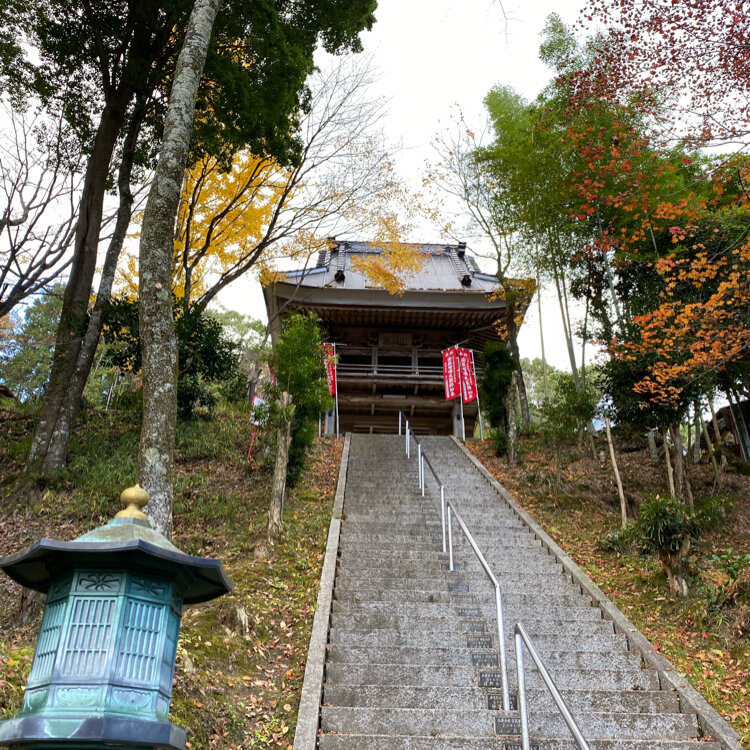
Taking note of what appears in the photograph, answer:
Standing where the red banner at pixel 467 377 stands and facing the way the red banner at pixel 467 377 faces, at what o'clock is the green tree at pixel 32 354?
The green tree is roughly at 3 o'clock from the red banner.

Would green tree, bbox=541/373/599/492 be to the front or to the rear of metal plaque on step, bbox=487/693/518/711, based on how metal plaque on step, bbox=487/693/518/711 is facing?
to the rear

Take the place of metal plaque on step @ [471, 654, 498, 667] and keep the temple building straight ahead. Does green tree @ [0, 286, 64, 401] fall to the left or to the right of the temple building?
left

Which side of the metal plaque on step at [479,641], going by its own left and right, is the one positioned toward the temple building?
back

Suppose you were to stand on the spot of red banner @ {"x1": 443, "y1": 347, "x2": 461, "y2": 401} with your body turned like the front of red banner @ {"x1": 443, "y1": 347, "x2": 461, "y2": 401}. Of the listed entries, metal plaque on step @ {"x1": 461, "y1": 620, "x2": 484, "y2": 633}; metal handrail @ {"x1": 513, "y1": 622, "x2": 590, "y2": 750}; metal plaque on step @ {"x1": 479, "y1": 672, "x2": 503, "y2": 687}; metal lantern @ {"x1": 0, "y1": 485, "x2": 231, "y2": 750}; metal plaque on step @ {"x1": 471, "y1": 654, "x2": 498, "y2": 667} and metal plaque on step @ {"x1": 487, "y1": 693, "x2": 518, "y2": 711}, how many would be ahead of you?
6

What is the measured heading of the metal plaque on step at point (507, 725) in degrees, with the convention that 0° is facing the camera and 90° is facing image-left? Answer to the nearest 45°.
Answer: approximately 0°

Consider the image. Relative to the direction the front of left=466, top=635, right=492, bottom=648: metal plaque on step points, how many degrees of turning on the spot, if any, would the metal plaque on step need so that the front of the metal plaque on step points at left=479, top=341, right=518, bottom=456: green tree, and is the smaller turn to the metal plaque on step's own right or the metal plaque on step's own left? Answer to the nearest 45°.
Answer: approximately 180°

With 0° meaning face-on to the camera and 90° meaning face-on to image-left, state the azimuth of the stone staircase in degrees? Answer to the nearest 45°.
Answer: approximately 0°

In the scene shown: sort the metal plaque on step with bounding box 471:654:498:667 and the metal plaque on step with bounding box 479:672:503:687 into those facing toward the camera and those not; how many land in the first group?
2

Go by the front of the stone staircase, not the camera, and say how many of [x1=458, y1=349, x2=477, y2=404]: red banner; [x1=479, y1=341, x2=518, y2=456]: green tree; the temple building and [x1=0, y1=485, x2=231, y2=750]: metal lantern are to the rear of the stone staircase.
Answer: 3
